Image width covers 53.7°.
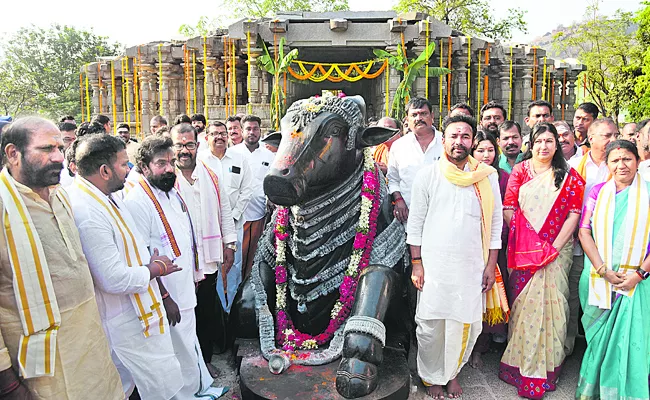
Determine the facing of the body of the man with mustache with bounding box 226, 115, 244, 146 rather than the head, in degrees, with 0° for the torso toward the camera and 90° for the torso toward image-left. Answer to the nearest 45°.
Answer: approximately 0°

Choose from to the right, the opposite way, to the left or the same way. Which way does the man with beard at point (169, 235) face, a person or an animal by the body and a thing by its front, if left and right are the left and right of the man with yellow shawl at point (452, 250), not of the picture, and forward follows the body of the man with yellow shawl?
to the left

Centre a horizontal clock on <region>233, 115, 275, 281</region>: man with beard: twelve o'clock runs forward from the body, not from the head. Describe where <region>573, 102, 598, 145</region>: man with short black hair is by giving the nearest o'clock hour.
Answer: <region>573, 102, 598, 145</region>: man with short black hair is roughly at 9 o'clock from <region>233, 115, 275, 281</region>: man with beard.

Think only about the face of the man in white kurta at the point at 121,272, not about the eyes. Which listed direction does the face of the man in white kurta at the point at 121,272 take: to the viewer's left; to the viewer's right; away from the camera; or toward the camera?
to the viewer's right

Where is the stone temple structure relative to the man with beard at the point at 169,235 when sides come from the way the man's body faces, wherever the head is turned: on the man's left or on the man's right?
on the man's left
